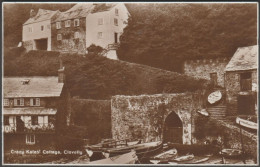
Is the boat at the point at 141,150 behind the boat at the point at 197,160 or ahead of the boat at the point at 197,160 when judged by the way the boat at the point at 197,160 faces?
behind

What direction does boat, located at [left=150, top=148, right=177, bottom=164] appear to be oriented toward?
to the viewer's right

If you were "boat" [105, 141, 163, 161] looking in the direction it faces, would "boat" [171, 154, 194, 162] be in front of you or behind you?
in front

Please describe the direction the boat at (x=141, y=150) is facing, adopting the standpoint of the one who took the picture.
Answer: facing to the right of the viewer

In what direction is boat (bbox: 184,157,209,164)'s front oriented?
to the viewer's right
